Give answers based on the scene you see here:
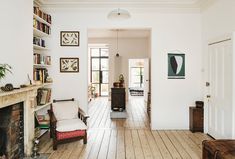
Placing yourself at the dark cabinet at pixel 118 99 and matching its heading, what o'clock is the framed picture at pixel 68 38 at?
The framed picture is roughly at 1 o'clock from the dark cabinet.

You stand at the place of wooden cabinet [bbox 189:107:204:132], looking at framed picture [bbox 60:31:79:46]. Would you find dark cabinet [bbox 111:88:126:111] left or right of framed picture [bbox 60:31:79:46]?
right

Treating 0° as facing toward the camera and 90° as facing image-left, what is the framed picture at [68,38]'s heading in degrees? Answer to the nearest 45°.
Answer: approximately 0°

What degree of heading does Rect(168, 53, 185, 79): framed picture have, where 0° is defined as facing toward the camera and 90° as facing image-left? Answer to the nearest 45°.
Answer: approximately 0°

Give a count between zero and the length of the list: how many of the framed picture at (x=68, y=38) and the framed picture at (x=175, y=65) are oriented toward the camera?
2
